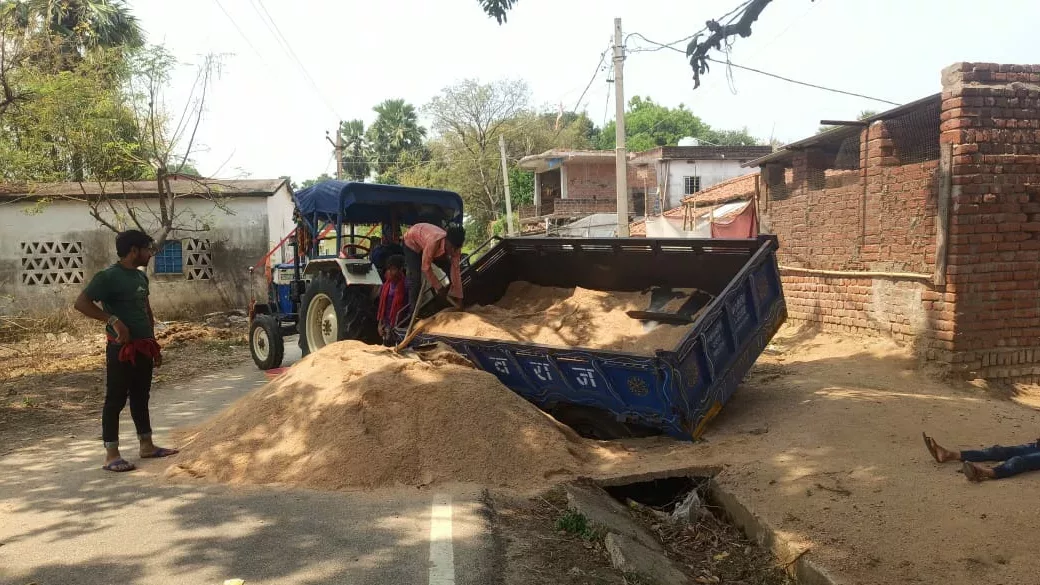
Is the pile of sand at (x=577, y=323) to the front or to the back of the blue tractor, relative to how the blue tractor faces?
to the back

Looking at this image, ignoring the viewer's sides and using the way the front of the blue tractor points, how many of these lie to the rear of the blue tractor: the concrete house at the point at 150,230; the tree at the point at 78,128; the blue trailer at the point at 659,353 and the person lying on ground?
2

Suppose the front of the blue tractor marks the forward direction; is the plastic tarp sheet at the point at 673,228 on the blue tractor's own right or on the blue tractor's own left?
on the blue tractor's own right

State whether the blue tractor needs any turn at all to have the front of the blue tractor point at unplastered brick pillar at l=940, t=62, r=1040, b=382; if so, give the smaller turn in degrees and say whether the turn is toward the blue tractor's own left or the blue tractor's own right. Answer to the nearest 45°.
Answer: approximately 180°

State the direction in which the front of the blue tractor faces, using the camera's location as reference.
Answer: facing away from the viewer and to the left of the viewer

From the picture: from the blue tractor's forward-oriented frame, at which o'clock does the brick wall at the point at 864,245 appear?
The brick wall is roughly at 5 o'clock from the blue tractor.

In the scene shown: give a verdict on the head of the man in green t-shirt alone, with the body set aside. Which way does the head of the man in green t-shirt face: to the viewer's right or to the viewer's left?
to the viewer's right

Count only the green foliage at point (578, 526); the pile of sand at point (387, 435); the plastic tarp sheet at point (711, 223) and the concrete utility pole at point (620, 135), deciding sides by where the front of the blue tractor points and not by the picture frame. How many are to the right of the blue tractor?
2

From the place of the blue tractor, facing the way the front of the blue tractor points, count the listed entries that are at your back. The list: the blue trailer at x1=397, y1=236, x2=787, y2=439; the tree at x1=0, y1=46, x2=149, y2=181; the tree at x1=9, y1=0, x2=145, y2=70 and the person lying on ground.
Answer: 2

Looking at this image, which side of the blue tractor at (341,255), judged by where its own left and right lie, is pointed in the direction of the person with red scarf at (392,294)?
back

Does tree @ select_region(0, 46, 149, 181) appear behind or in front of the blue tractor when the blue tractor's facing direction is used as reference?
in front

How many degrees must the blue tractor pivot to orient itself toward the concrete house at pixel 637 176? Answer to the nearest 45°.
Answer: approximately 90° to its right

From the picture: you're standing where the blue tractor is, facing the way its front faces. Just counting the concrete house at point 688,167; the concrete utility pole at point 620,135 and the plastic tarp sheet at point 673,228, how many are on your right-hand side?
3

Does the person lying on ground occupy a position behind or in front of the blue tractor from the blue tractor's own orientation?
behind

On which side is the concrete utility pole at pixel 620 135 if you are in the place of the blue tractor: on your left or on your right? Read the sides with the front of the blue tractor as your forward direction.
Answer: on your right
